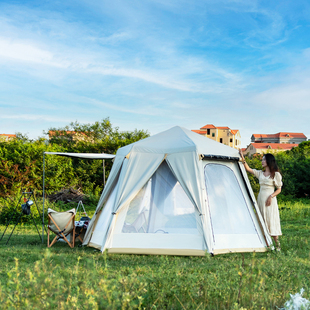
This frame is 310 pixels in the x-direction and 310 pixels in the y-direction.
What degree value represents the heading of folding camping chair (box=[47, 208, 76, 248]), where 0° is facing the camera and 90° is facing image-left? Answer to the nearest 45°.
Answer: approximately 180°

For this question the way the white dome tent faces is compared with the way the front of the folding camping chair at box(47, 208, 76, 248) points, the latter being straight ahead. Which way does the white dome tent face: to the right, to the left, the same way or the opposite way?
the opposite way

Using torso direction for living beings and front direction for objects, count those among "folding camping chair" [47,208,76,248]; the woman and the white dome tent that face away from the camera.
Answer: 1

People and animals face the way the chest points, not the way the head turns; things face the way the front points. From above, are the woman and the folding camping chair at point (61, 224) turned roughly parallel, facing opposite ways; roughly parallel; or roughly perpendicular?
roughly perpendicular

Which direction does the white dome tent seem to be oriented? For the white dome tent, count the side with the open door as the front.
toward the camera

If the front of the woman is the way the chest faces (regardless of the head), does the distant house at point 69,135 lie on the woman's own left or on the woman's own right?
on the woman's own right

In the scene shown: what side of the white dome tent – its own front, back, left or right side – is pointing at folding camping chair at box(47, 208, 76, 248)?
right

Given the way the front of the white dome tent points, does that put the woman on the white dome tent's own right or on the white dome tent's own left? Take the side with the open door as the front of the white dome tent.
on the white dome tent's own left

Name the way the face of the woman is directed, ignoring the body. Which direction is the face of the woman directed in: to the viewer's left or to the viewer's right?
to the viewer's left

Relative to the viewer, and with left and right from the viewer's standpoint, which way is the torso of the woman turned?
facing the viewer and to the left of the viewer

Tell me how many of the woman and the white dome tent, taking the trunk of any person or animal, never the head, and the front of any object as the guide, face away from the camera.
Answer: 0
